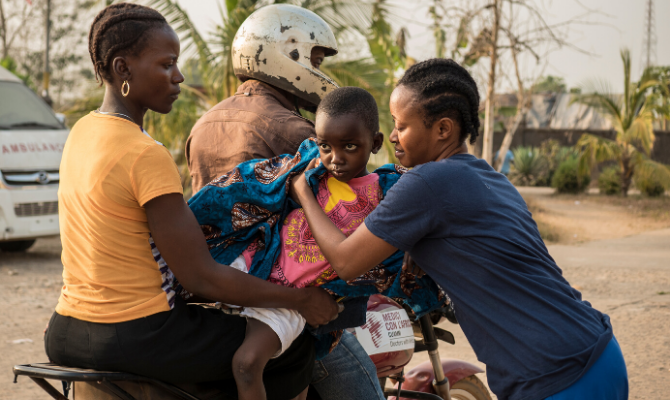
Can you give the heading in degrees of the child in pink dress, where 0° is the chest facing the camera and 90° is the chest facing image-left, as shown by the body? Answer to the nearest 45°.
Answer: approximately 45°

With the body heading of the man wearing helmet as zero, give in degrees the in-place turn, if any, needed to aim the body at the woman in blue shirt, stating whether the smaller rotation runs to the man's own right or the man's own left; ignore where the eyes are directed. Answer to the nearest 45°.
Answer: approximately 90° to the man's own right

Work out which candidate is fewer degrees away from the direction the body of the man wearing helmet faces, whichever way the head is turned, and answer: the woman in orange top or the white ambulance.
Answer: the white ambulance

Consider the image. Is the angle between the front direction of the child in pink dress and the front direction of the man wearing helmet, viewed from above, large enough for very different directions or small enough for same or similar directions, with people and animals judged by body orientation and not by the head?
very different directions

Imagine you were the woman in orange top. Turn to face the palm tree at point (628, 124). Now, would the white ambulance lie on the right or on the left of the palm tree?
left

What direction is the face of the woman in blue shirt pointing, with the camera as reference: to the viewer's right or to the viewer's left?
to the viewer's left

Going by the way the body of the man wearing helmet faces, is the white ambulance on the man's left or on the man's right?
on the man's left

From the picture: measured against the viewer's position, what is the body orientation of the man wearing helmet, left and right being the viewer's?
facing away from the viewer and to the right of the viewer

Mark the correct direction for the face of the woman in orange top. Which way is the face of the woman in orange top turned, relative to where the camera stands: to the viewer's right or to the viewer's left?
to the viewer's right

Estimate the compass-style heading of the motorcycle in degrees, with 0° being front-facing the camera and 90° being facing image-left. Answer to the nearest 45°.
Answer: approximately 270°
